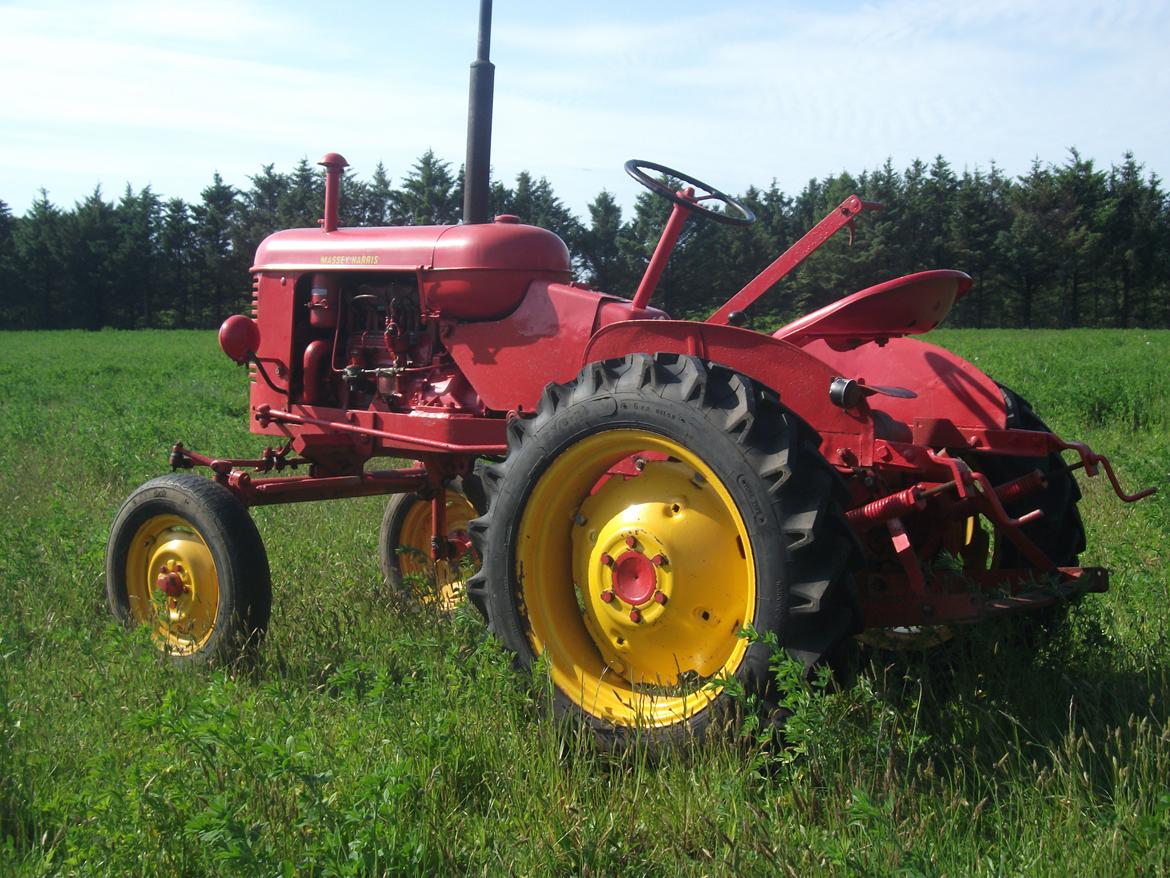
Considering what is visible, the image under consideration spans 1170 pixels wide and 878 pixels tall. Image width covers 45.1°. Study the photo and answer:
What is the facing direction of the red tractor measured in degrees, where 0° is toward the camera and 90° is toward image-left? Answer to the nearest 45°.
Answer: approximately 135°
